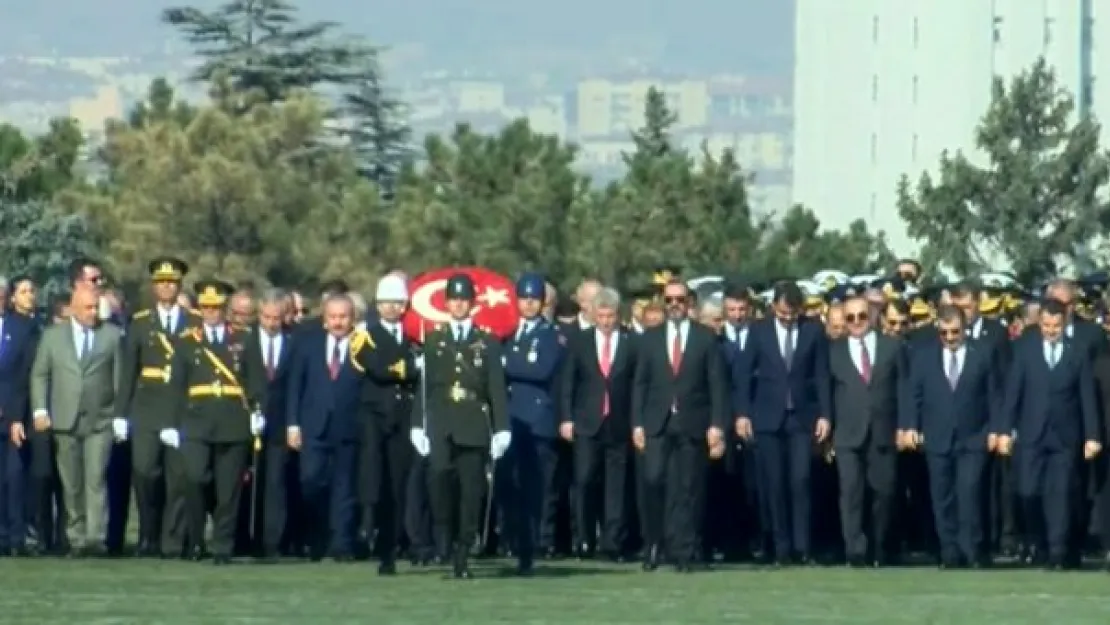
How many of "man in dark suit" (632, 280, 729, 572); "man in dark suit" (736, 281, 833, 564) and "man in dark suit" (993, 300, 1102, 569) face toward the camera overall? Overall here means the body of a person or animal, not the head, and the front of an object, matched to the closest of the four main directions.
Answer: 3

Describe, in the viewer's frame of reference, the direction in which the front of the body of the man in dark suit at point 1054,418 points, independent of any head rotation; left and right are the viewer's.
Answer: facing the viewer

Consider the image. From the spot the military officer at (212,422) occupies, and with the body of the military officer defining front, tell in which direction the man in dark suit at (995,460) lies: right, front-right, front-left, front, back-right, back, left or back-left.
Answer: left

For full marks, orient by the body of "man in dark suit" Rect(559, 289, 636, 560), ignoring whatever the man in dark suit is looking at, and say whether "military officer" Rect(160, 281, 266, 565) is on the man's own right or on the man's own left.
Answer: on the man's own right

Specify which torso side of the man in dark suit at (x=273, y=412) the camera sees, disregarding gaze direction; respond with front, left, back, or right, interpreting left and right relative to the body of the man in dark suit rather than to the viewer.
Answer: front

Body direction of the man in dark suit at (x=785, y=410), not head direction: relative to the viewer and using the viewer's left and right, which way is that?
facing the viewer

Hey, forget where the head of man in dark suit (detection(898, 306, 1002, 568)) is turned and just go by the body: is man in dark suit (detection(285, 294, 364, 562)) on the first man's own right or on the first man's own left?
on the first man's own right

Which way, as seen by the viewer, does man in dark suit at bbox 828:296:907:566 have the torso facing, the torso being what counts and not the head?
toward the camera
